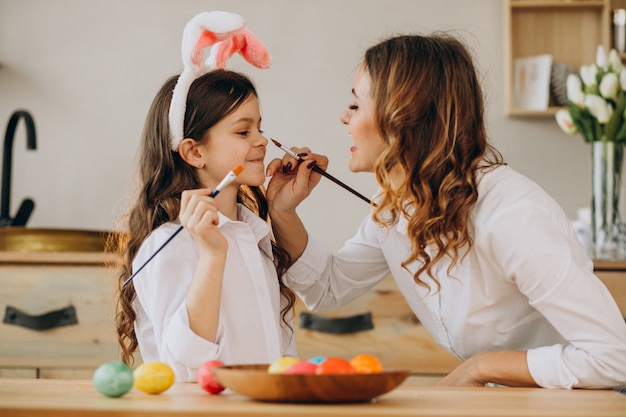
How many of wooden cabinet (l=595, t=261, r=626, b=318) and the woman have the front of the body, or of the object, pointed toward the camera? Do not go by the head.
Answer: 1

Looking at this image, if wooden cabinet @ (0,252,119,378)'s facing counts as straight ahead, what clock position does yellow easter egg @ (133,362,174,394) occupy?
The yellow easter egg is roughly at 12 o'clock from the wooden cabinet.

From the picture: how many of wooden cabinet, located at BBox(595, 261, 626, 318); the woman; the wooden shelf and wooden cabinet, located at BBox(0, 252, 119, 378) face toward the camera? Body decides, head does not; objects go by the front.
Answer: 3

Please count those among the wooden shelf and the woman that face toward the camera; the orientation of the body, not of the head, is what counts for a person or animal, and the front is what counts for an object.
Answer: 1

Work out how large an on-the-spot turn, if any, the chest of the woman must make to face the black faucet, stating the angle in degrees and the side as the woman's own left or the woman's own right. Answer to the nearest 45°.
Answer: approximately 45° to the woman's own right

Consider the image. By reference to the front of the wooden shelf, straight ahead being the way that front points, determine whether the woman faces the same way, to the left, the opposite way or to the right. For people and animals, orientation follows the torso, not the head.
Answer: to the right

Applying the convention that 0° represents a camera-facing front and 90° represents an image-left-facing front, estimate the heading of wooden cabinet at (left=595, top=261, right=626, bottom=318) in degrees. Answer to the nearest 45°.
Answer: approximately 0°

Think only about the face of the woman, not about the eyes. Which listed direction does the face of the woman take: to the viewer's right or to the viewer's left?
to the viewer's left

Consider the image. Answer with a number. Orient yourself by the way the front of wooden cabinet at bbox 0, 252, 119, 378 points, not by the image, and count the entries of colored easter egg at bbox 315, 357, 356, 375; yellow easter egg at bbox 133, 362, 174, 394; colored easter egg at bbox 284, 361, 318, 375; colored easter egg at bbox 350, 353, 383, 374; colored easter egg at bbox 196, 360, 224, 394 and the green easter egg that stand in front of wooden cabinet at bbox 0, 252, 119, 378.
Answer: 6

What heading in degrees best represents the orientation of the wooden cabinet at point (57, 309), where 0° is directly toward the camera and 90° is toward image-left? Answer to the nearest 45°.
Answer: approximately 0°

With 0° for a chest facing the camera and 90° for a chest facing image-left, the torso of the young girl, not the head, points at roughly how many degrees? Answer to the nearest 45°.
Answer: approximately 315°

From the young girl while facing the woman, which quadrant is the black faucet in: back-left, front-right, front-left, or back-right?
back-left

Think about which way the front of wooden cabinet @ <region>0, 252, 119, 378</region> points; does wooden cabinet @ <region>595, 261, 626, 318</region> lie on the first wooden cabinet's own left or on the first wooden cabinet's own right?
on the first wooden cabinet's own left
